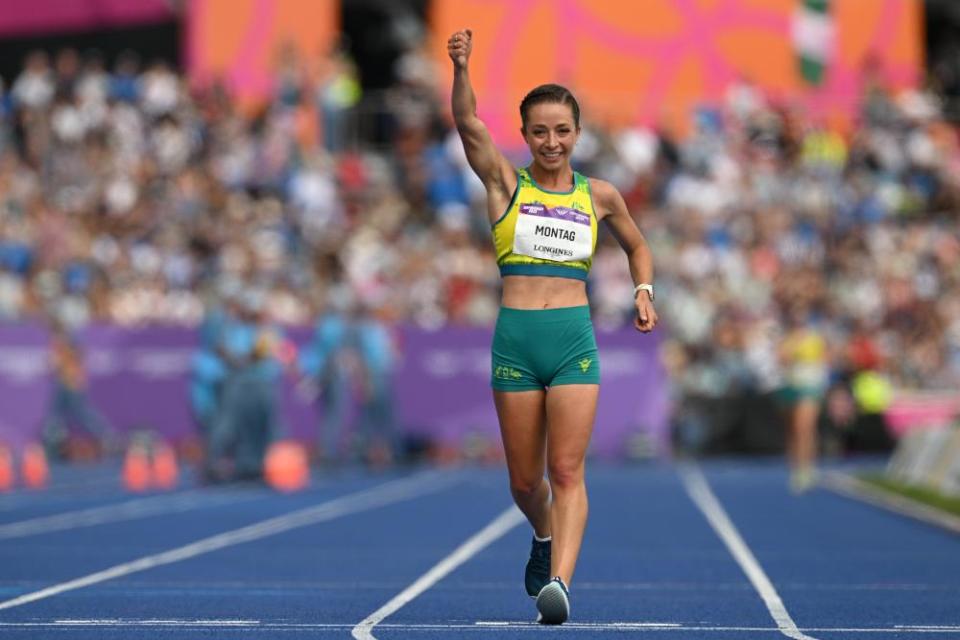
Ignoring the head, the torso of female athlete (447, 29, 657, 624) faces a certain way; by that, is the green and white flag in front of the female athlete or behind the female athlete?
behind

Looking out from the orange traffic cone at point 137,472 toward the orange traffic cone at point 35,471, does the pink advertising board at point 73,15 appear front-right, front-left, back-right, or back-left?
front-right

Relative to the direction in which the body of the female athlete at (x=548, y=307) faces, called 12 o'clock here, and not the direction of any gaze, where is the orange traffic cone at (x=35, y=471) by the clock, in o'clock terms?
The orange traffic cone is roughly at 5 o'clock from the female athlete.

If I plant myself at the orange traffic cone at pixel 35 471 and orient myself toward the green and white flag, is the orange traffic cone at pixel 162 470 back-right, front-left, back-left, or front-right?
front-right

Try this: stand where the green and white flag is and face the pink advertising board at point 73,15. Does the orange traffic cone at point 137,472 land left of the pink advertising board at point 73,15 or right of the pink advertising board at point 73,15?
left

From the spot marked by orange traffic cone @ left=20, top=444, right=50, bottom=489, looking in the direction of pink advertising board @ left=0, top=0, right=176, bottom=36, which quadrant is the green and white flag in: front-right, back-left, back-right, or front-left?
front-right

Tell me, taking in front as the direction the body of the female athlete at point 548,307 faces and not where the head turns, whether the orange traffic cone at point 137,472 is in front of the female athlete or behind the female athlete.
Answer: behind

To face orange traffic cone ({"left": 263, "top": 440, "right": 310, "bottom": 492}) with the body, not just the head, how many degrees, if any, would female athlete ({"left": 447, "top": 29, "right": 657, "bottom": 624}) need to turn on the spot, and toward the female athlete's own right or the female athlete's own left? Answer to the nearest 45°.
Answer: approximately 180°

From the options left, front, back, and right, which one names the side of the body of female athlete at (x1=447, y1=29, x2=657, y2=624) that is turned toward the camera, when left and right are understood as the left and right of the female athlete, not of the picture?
front

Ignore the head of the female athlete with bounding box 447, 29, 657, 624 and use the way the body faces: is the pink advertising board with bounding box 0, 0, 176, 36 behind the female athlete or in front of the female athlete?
behind

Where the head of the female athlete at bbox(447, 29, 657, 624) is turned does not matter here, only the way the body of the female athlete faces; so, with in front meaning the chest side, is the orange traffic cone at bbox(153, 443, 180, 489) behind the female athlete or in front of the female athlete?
behind
